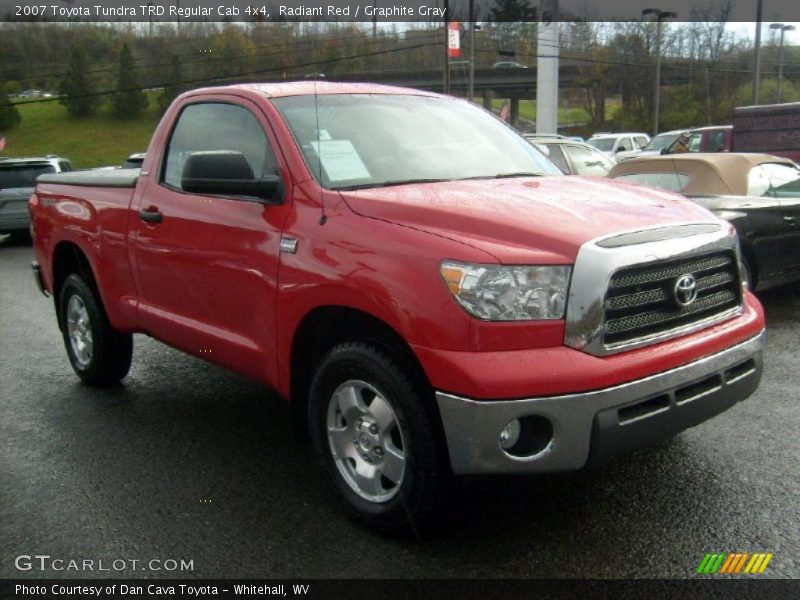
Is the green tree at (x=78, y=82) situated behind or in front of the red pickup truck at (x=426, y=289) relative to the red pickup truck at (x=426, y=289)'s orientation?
behind

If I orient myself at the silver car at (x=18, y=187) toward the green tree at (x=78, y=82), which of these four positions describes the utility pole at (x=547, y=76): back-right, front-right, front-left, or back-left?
front-right

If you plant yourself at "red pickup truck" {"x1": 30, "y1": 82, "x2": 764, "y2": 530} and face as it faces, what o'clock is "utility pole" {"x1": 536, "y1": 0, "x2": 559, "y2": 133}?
The utility pole is roughly at 8 o'clock from the red pickup truck.

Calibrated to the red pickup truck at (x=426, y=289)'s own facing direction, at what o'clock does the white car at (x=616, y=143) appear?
The white car is roughly at 8 o'clock from the red pickup truck.

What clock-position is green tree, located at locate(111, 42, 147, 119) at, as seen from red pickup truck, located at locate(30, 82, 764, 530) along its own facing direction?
The green tree is roughly at 7 o'clock from the red pickup truck.

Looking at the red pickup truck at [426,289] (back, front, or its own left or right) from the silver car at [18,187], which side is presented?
back
